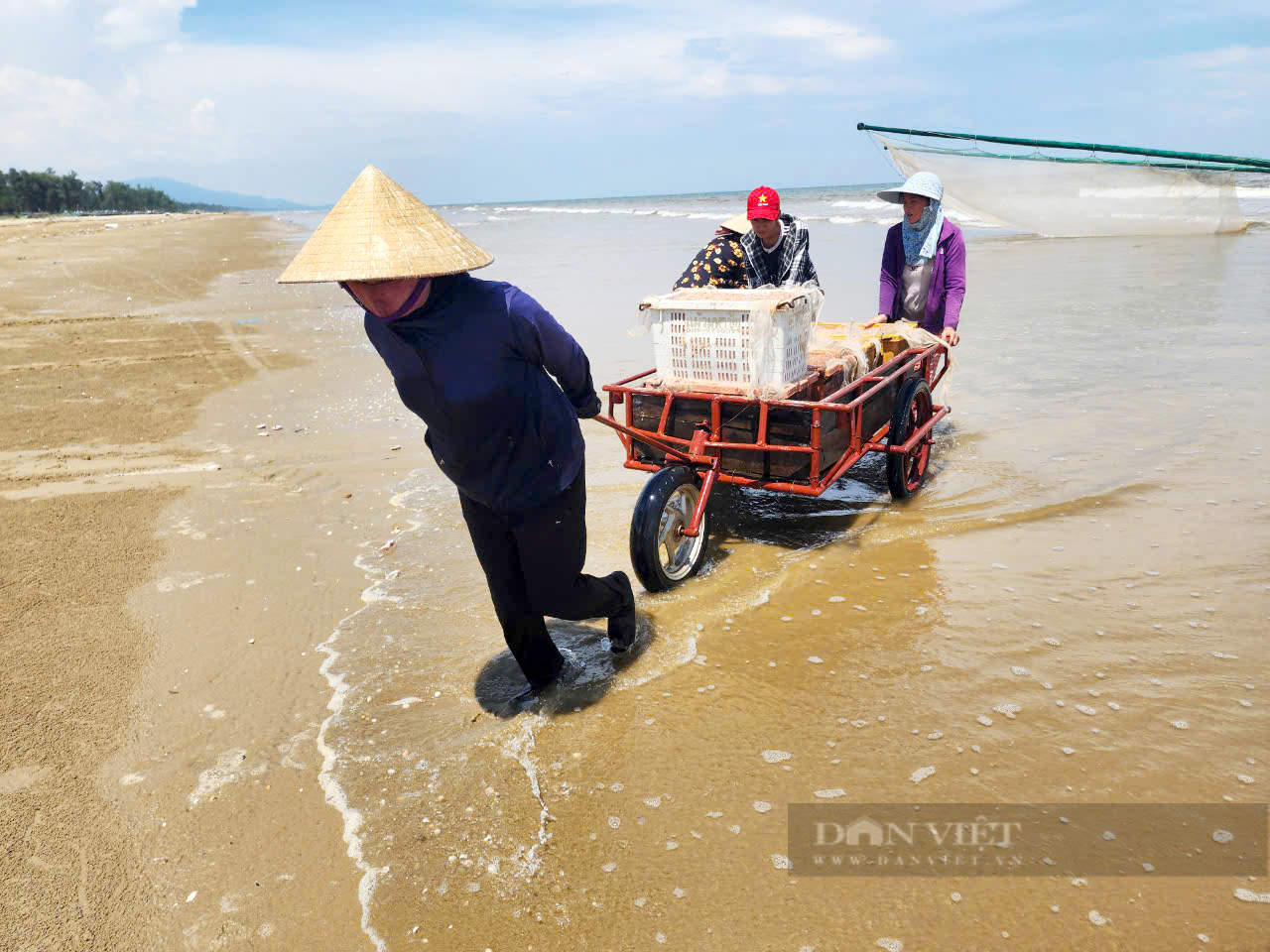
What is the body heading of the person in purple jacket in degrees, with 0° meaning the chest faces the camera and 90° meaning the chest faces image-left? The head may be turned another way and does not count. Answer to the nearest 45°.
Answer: approximately 45°

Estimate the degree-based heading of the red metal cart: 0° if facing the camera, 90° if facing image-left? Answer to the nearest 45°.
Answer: approximately 45°

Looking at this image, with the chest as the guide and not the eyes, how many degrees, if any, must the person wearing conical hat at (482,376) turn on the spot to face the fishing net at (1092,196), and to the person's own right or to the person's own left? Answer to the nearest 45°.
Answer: approximately 180°

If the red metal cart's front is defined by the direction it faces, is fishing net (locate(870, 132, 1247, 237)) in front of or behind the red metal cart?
behind

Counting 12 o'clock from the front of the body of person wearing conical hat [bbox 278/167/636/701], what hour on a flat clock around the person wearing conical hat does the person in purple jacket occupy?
The person in purple jacket is roughly at 6 o'clock from the person wearing conical hat.

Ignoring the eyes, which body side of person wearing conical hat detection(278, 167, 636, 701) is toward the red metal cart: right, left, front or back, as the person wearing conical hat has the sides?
back
